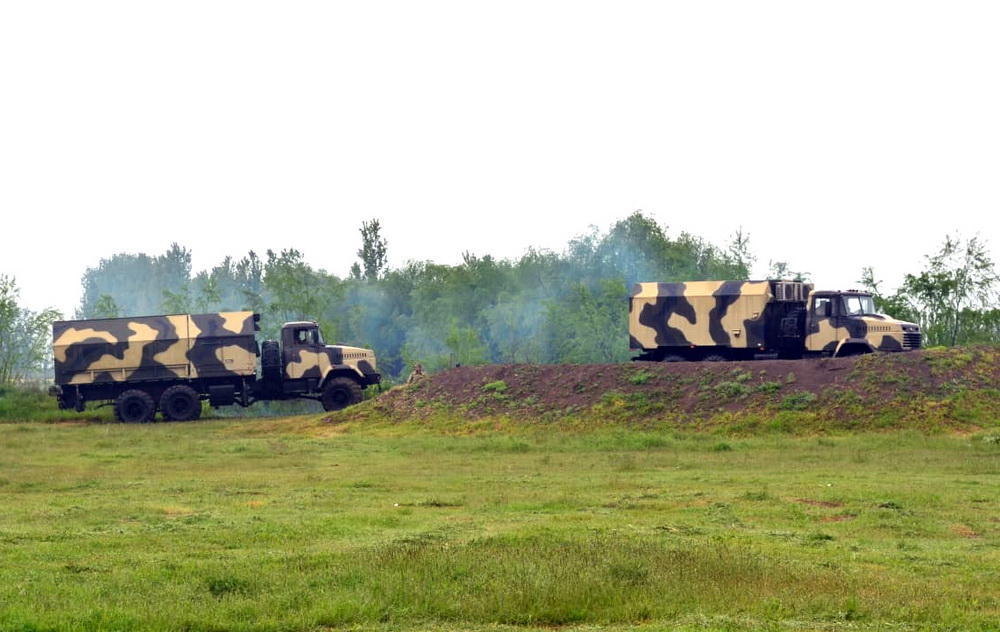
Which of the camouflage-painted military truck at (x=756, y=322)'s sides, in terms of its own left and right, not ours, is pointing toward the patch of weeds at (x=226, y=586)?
right

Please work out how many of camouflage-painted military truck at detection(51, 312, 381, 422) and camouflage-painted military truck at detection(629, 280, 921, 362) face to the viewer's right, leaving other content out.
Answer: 2

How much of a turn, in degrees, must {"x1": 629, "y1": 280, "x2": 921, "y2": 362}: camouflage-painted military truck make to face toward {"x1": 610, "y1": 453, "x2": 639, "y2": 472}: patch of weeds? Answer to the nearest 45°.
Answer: approximately 90° to its right

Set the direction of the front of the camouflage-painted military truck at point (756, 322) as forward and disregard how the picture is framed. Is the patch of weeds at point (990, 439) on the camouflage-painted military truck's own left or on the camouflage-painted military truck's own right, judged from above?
on the camouflage-painted military truck's own right

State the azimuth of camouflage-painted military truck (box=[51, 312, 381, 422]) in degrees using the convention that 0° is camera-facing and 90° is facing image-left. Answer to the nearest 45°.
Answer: approximately 270°

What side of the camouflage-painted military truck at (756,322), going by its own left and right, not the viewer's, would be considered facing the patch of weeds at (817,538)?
right

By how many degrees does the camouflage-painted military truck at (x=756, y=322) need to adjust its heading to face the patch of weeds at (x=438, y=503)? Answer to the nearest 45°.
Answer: approximately 90° to its right

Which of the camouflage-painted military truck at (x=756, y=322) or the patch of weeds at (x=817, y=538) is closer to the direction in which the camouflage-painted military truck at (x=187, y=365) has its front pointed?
the camouflage-painted military truck

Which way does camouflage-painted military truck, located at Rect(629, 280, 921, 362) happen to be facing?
to the viewer's right

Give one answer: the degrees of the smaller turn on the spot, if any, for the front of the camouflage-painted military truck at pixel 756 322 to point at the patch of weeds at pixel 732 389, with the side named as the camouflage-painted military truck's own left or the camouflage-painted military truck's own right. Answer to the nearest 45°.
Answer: approximately 90° to the camouflage-painted military truck's own right
